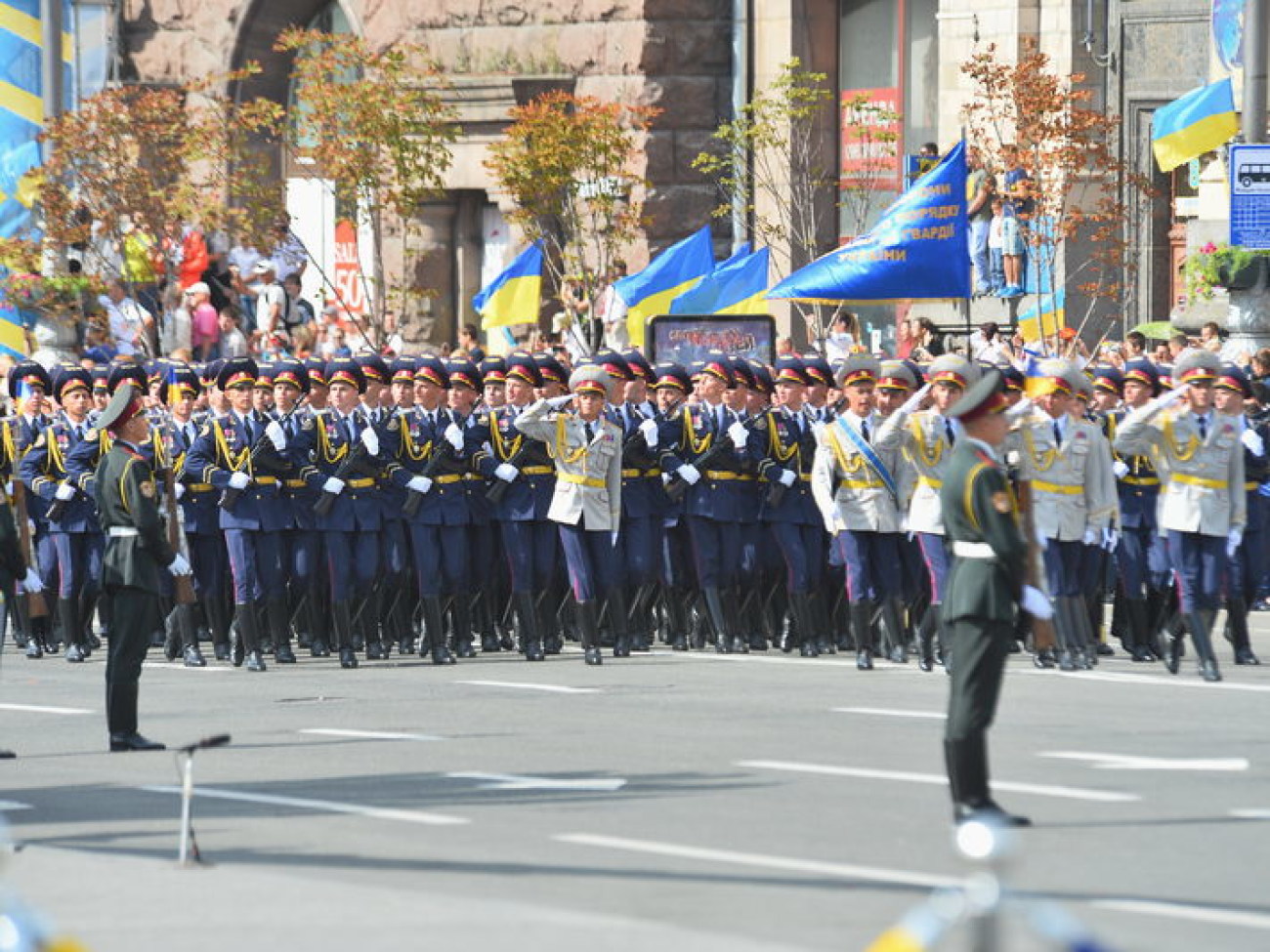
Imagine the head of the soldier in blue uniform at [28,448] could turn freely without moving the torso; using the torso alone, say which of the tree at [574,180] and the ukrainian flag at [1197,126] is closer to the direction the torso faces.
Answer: the ukrainian flag

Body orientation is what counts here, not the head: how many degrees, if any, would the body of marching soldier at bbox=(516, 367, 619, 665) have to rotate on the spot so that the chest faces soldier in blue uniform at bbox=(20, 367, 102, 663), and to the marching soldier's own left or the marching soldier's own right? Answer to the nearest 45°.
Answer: approximately 90° to the marching soldier's own right

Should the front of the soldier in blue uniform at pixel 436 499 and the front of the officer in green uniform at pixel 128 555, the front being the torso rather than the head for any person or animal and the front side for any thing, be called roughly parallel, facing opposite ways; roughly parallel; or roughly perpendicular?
roughly perpendicular

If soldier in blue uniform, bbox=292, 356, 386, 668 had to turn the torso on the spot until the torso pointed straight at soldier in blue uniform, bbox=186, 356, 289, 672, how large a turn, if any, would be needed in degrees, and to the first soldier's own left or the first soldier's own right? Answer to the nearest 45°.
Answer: approximately 90° to the first soldier's own right

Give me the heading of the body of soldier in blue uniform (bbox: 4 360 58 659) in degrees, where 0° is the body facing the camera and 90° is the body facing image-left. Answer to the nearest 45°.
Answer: approximately 315°
